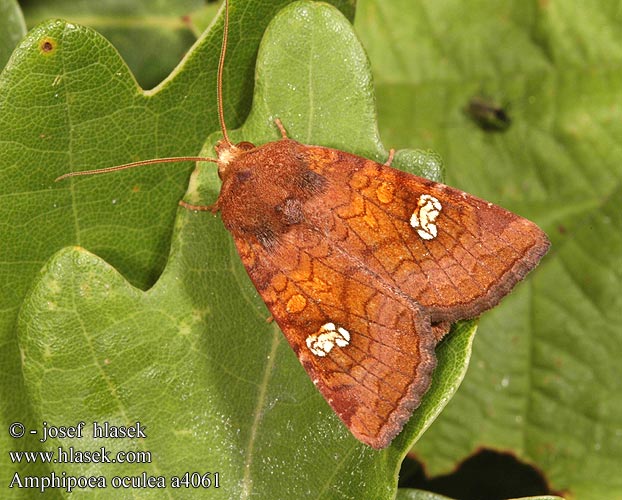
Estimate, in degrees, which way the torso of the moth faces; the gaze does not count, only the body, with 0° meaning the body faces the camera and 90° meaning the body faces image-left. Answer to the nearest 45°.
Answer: approximately 135°
